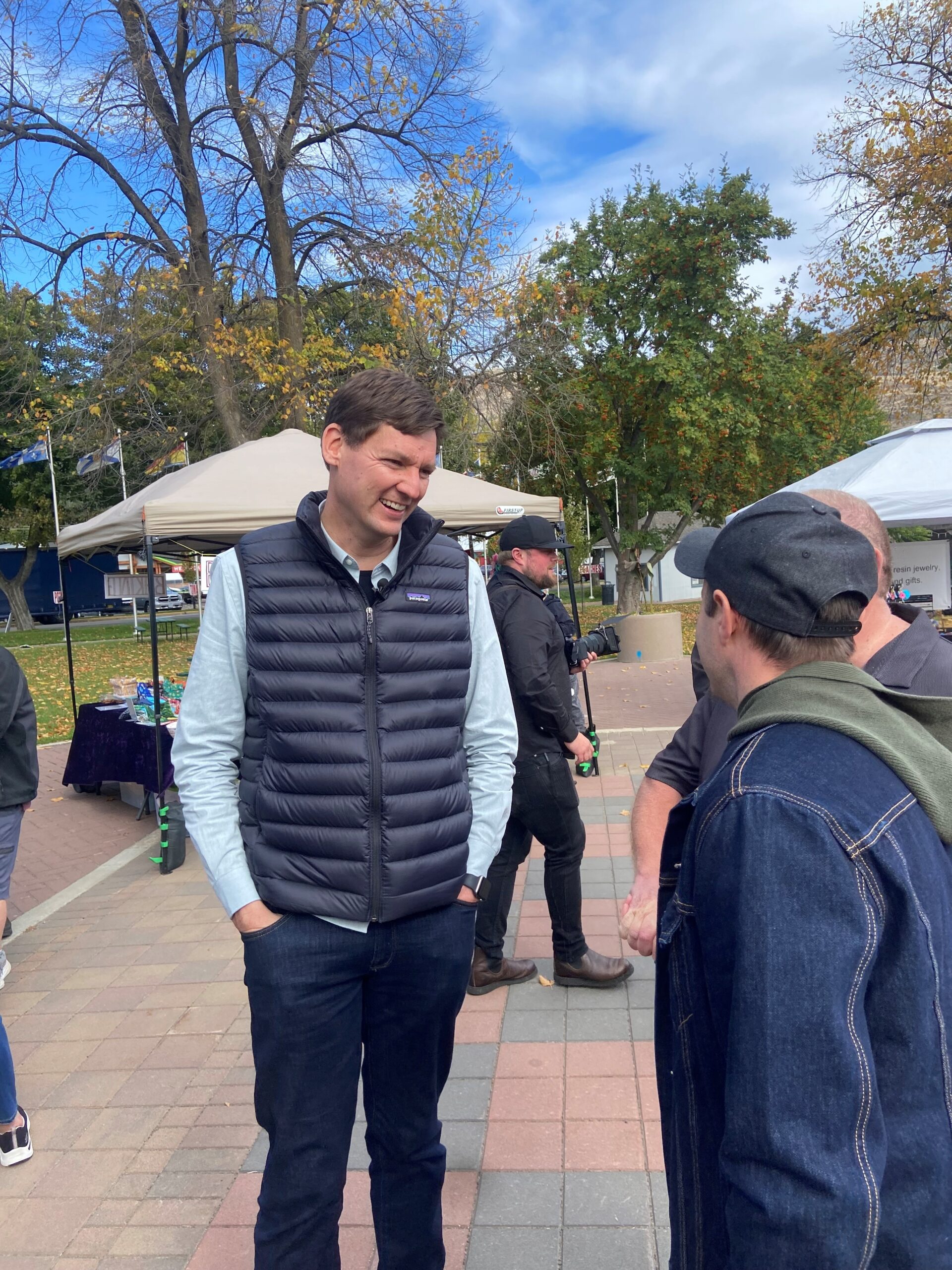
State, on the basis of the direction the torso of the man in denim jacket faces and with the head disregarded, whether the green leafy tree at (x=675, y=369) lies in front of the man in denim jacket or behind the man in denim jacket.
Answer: in front

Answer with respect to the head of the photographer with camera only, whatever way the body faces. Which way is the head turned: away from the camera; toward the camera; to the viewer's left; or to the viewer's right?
to the viewer's right

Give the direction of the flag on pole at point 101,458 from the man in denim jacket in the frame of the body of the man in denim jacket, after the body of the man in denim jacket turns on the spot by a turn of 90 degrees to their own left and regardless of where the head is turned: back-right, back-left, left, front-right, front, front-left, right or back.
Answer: right

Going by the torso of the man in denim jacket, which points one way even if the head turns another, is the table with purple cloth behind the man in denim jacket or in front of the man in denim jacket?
in front

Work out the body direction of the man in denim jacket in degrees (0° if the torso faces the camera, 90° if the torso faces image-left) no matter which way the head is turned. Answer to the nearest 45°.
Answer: approximately 135°

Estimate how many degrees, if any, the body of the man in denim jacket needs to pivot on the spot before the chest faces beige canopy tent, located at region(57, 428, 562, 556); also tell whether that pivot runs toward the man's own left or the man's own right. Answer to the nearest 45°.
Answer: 0° — they already face it

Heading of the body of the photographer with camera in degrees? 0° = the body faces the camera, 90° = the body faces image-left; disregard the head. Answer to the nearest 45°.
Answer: approximately 270°

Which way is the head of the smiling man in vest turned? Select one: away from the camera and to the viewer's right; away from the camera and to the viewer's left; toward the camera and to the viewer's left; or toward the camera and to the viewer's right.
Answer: toward the camera and to the viewer's right

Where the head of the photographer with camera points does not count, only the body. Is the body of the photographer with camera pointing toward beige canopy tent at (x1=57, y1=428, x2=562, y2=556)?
no

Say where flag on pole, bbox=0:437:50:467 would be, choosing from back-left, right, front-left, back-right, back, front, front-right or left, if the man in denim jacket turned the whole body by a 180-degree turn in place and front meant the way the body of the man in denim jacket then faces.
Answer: back

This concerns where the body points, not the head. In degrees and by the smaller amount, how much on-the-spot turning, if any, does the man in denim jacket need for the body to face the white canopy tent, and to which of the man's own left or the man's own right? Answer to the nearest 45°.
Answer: approximately 45° to the man's own right

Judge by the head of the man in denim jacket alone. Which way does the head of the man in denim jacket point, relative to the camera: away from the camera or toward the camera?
away from the camera

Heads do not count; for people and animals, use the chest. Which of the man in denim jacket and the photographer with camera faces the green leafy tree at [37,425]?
the man in denim jacket

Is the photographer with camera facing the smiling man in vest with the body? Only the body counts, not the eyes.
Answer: no

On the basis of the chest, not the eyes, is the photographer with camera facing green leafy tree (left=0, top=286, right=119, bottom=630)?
no
